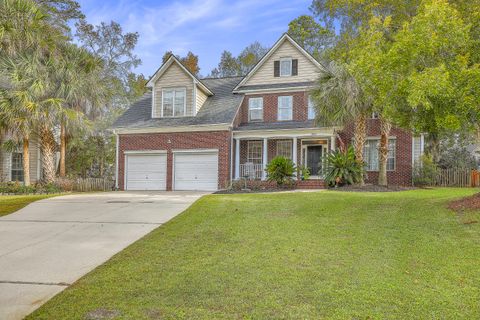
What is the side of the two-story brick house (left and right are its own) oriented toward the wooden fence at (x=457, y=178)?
left

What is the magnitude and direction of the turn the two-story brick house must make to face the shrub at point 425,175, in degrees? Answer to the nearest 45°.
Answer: approximately 90° to its left

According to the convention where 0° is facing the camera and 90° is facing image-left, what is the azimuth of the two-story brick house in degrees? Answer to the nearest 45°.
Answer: approximately 0°

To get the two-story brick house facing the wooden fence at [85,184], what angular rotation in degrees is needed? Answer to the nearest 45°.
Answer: approximately 90° to its right

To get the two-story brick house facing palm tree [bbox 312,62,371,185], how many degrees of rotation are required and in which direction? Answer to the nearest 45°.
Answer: approximately 45° to its left

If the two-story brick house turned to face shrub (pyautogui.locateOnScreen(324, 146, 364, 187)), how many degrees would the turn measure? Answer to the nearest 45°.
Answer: approximately 45° to its left

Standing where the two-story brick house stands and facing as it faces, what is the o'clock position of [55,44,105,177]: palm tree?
The palm tree is roughly at 3 o'clock from the two-story brick house.
